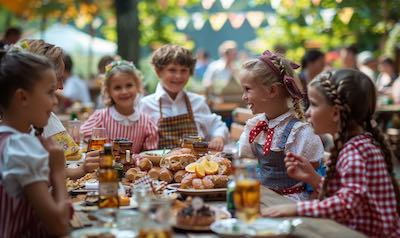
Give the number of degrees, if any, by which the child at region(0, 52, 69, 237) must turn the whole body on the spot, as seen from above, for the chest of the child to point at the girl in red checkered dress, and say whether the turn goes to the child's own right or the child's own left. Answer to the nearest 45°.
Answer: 0° — they already face them

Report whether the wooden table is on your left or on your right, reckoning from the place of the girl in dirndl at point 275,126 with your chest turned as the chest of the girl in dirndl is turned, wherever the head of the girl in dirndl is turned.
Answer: on your left

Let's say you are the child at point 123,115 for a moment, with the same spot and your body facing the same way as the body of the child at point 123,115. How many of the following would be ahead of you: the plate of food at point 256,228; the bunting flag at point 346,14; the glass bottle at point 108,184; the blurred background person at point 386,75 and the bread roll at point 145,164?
3

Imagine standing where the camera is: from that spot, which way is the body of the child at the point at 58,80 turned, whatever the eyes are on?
to the viewer's right

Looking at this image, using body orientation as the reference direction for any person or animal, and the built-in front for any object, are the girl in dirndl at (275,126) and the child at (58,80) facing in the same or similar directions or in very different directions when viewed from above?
very different directions

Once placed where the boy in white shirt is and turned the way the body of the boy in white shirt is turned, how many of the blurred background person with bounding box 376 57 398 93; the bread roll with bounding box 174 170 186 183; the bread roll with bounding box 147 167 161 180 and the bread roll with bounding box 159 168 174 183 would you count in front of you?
3

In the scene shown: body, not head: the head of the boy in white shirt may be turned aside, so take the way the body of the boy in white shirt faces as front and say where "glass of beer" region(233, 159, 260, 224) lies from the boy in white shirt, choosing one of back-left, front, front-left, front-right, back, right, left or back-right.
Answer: front

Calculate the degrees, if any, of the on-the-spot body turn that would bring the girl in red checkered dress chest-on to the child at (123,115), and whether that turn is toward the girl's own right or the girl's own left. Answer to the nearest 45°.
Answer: approximately 45° to the girl's own right

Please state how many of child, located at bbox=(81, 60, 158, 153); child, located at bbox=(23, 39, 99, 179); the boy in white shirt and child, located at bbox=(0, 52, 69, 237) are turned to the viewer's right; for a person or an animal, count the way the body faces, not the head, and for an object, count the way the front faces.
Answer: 2

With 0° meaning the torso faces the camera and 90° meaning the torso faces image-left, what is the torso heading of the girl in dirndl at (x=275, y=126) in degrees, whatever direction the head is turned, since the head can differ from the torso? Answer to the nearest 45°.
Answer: approximately 45°

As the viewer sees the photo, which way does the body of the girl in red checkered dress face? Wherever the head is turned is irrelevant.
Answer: to the viewer's left
